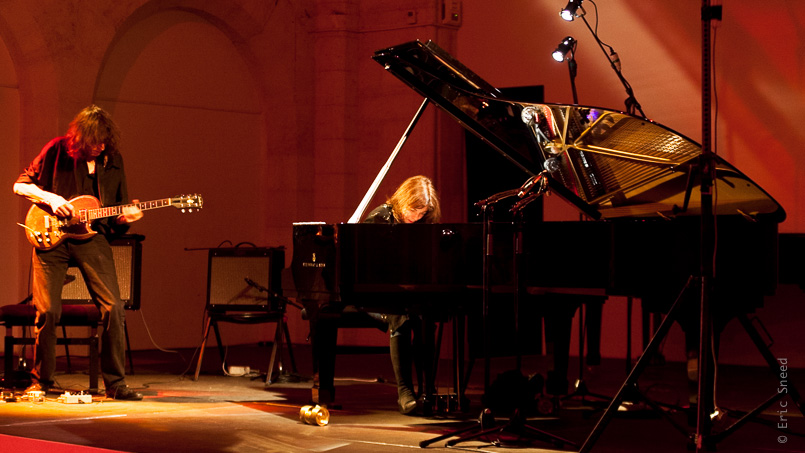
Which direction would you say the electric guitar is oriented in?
toward the camera

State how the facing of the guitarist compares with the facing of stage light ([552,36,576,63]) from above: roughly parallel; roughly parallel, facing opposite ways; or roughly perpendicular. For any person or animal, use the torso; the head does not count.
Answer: roughly perpendicular

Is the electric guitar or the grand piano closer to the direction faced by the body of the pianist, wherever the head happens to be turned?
the grand piano

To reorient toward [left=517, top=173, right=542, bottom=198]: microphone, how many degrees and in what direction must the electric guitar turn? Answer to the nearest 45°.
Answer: approximately 45° to its left

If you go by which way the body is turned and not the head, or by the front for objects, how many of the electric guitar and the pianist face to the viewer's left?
0

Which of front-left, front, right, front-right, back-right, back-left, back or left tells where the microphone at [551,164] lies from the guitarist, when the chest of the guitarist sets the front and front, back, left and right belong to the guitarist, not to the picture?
front-left

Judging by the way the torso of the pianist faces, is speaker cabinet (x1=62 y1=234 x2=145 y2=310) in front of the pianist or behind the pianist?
behind

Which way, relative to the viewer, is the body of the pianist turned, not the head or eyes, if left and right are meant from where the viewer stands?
facing the viewer and to the right of the viewer

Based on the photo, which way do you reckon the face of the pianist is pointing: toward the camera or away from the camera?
toward the camera

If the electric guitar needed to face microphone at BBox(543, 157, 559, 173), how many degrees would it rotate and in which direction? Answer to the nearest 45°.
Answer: approximately 45° to its left

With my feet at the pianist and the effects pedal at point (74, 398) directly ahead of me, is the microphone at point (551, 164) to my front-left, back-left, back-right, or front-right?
back-left

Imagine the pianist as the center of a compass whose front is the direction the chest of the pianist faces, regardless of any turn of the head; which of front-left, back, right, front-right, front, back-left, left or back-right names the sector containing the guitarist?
back-right

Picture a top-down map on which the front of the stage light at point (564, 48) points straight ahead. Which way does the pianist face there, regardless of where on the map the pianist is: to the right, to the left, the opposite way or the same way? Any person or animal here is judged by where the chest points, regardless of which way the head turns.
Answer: to the left
